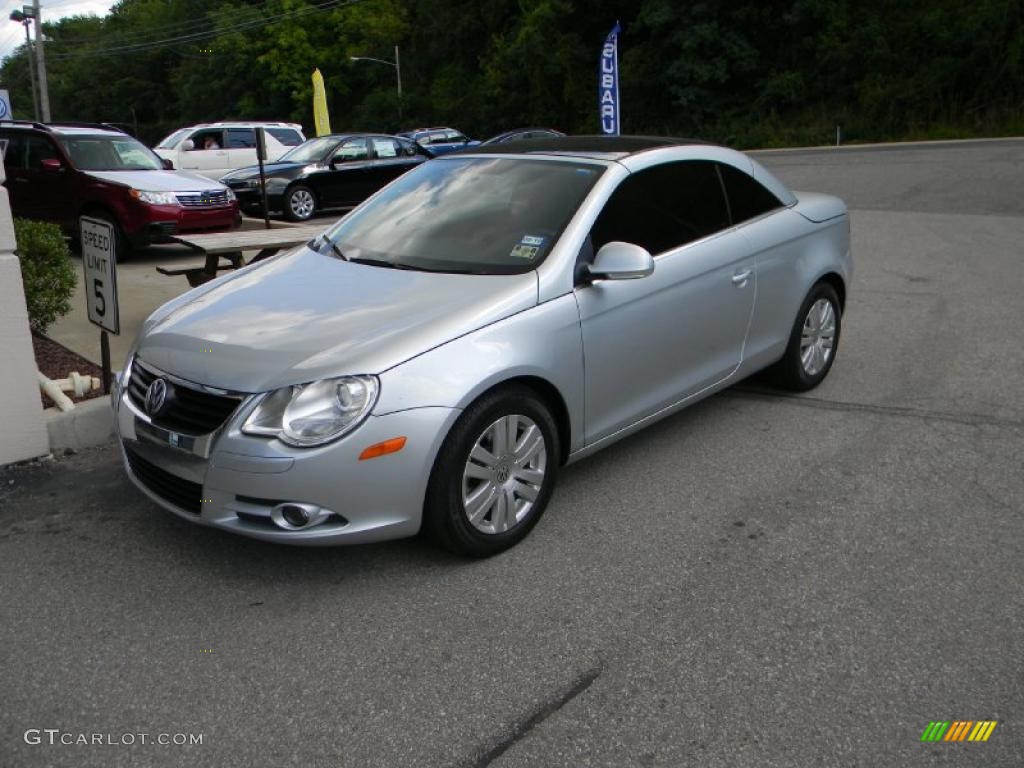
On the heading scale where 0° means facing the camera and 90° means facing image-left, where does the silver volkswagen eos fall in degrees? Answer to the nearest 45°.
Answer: approximately 45°

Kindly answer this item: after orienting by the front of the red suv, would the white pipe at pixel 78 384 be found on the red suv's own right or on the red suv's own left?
on the red suv's own right

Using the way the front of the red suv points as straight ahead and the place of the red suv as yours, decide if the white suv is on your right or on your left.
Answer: on your left

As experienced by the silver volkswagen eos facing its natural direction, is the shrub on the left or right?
on its right

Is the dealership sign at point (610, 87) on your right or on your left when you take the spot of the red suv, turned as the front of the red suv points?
on your left

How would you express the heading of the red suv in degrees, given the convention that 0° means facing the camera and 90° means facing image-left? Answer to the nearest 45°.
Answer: approximately 315°

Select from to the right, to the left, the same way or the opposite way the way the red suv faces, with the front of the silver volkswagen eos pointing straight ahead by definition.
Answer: to the left

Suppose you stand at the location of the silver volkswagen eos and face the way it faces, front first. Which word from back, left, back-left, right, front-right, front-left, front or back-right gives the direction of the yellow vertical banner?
back-right

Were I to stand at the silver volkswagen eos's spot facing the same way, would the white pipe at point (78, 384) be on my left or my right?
on my right

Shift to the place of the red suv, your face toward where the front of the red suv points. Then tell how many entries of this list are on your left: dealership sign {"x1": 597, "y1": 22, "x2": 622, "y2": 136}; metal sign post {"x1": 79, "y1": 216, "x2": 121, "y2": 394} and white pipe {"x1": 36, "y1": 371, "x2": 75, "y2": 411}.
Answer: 1

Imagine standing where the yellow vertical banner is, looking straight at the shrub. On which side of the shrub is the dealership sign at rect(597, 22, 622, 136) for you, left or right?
left
